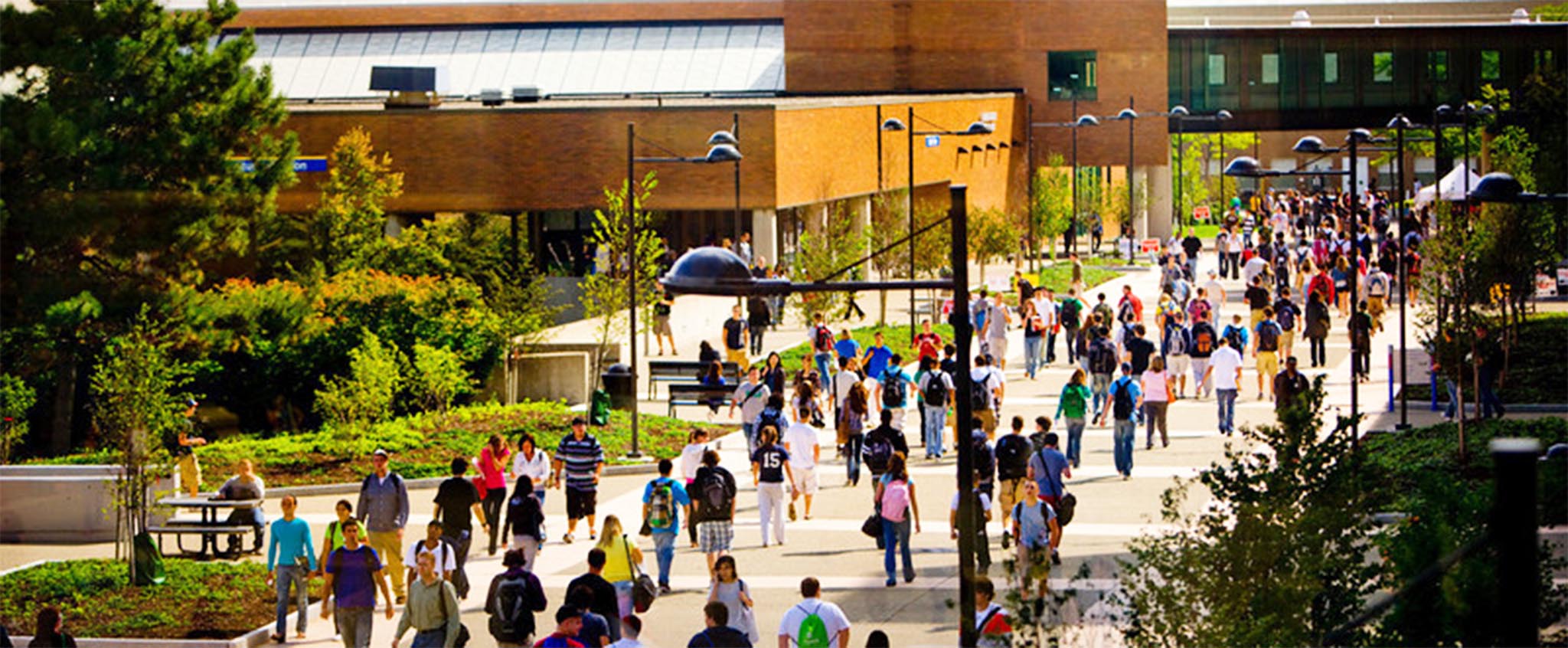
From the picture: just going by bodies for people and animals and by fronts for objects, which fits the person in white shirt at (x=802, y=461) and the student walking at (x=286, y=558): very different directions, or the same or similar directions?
very different directions

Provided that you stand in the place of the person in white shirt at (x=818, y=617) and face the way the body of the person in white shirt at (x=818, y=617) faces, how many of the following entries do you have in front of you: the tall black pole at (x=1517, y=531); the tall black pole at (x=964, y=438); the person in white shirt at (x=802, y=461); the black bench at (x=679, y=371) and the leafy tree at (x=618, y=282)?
3

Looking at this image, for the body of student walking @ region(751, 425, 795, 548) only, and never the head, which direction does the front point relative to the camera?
away from the camera

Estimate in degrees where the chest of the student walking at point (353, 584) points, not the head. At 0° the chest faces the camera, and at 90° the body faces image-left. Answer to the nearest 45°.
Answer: approximately 0°

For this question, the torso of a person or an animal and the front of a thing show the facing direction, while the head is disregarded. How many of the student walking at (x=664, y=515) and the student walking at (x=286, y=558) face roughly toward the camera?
1

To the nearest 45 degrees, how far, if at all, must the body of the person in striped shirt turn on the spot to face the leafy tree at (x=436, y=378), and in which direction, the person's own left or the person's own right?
approximately 180°

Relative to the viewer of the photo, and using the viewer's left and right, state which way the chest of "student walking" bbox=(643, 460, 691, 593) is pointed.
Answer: facing away from the viewer

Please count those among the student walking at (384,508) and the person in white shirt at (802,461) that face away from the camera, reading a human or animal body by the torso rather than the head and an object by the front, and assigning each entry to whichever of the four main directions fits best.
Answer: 1
